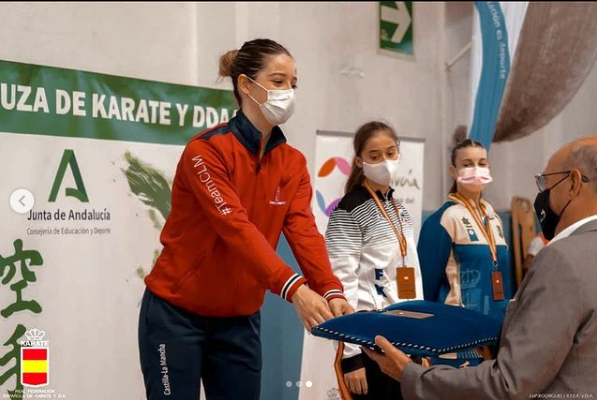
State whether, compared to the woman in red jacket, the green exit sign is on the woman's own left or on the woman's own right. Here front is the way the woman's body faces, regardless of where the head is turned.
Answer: on the woman's own left

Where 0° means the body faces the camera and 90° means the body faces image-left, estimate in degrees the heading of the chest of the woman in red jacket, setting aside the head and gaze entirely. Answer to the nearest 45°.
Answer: approximately 315°

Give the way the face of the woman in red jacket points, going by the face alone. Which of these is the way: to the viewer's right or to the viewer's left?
to the viewer's right
